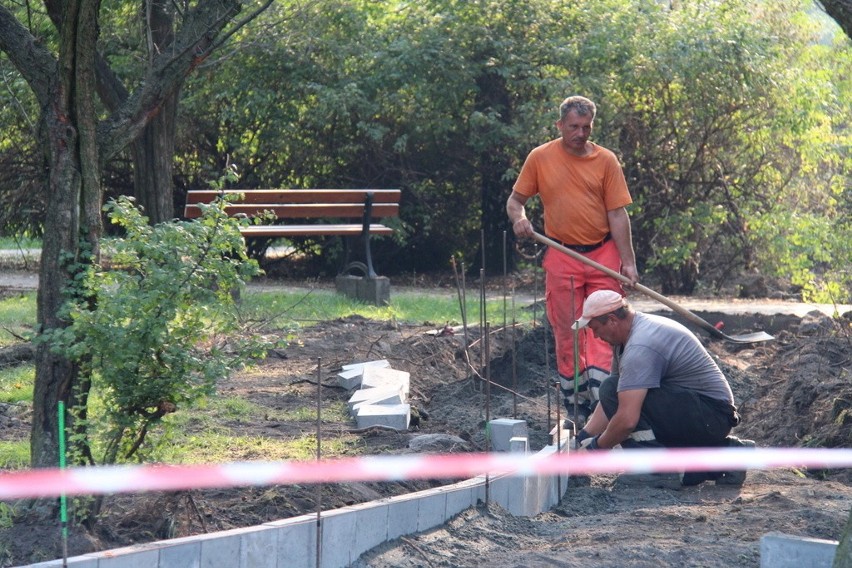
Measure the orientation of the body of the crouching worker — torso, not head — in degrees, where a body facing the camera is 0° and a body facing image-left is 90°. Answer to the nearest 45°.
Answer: approximately 90°

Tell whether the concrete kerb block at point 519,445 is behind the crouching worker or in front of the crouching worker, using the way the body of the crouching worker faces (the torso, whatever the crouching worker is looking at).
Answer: in front

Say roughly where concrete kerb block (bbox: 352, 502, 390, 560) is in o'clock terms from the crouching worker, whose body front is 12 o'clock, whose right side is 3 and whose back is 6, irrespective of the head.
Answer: The concrete kerb block is roughly at 10 o'clock from the crouching worker.

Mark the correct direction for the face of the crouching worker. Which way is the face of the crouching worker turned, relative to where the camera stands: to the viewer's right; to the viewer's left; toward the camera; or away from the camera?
to the viewer's left

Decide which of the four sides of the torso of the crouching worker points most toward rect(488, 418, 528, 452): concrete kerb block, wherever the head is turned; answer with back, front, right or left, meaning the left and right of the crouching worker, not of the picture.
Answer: front
